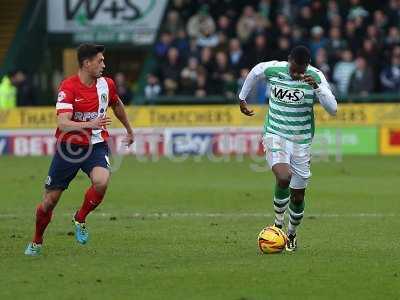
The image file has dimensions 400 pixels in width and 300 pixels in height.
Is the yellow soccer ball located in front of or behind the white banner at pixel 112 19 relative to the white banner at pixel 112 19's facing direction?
in front

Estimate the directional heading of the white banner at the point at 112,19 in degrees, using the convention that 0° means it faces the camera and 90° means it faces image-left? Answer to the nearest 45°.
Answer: approximately 0°
